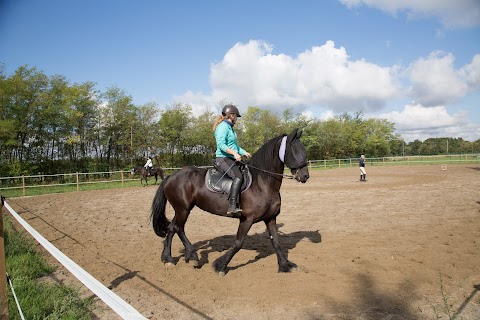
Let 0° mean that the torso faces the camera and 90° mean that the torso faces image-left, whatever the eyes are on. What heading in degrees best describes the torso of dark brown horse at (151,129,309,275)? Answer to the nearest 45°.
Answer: approximately 270°

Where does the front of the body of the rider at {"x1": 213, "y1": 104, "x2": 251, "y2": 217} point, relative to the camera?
to the viewer's right
